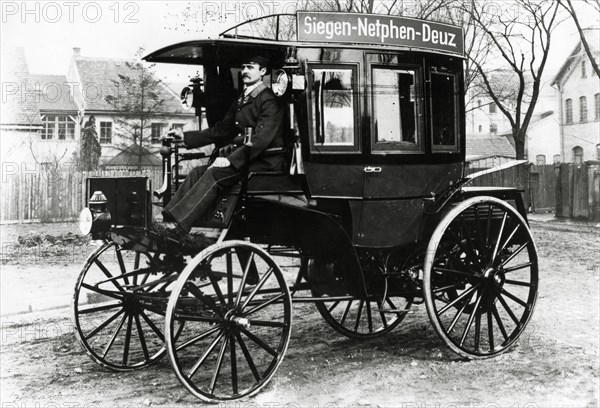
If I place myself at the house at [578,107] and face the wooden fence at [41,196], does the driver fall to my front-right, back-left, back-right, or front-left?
front-left

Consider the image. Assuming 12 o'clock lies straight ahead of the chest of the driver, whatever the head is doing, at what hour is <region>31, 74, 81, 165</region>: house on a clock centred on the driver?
The house is roughly at 4 o'clock from the driver.

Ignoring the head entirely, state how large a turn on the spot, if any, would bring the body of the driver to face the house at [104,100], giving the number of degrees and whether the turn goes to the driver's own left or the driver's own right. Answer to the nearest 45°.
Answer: approximately 135° to the driver's own right

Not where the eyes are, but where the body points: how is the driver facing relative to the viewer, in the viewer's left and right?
facing the viewer and to the left of the viewer

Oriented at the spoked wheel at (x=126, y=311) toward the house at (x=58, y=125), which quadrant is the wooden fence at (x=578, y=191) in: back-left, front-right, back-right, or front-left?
front-right

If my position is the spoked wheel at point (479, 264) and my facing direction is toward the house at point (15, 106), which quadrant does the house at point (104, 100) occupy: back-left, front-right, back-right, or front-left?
front-right

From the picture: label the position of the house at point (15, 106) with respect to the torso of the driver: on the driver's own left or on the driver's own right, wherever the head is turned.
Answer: on the driver's own right

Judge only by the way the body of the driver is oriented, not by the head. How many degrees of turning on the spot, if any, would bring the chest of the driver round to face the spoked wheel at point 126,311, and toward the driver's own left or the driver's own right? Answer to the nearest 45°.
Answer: approximately 90° to the driver's own right

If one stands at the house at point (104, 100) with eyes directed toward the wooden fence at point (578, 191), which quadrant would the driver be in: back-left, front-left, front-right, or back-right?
front-right

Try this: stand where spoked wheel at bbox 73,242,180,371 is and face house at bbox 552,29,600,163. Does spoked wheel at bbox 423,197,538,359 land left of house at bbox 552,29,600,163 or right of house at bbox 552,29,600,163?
right
